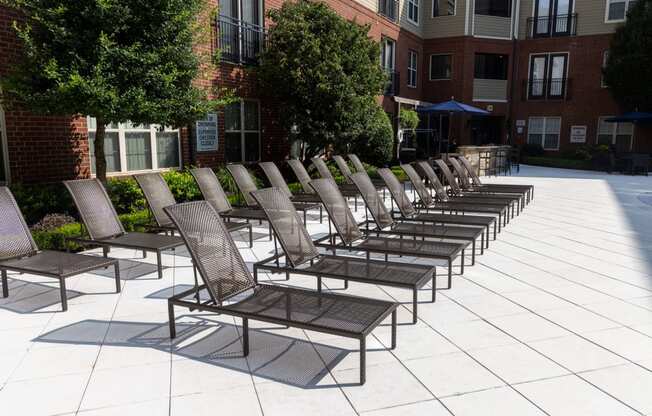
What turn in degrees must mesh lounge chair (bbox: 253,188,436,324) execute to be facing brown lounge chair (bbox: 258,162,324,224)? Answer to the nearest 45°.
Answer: approximately 135° to its left

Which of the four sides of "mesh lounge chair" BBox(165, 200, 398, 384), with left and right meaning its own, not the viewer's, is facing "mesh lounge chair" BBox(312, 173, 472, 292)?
left

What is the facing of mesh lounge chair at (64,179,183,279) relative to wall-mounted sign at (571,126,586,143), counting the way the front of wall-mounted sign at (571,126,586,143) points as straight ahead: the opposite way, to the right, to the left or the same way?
to the left

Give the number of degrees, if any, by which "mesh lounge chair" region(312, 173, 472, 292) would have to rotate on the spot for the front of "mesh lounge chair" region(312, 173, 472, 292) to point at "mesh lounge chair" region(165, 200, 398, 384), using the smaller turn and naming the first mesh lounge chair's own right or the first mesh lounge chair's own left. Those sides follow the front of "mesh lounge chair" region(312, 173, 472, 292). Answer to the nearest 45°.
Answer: approximately 45° to the first mesh lounge chair's own right

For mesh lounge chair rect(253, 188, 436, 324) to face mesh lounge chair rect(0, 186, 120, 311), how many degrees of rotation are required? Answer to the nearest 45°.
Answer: approximately 135° to its right

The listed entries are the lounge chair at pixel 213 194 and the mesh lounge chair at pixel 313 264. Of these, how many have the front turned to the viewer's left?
0

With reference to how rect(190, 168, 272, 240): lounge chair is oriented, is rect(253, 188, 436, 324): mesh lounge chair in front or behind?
in front

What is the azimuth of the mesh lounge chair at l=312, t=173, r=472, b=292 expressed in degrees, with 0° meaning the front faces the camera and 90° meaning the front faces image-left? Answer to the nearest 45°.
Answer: approximately 315°

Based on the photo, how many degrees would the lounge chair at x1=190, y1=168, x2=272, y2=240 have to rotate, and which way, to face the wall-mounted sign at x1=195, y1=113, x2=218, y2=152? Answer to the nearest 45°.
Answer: approximately 135° to its left

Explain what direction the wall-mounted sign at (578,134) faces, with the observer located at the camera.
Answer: facing the viewer

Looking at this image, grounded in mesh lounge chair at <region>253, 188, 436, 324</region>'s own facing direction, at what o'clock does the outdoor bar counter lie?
The outdoor bar counter is roughly at 8 o'clock from the mesh lounge chair.

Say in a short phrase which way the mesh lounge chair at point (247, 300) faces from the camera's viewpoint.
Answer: facing the viewer and to the right of the viewer

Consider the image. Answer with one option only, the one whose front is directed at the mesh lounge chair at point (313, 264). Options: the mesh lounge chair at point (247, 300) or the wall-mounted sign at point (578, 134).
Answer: the wall-mounted sign

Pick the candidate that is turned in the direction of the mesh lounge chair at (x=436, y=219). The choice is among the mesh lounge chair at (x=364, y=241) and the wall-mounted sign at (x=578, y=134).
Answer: the wall-mounted sign

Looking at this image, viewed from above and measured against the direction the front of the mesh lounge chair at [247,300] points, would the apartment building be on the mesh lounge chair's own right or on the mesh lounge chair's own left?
on the mesh lounge chair's own left
